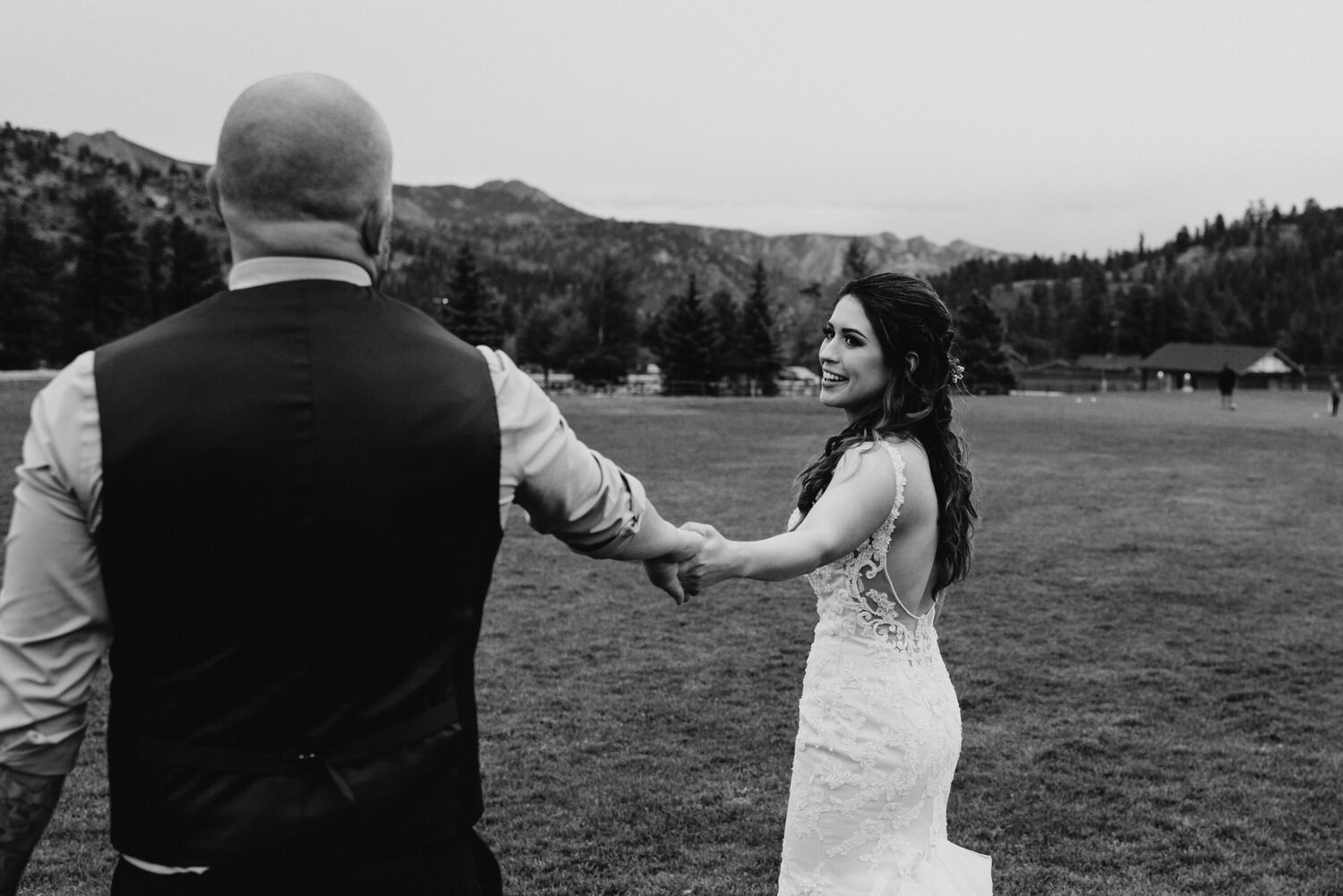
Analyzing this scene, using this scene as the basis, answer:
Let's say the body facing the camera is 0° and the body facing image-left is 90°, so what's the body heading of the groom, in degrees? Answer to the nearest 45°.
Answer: approximately 180°

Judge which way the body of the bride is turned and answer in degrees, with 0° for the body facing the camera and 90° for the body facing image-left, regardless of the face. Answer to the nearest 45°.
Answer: approximately 135°

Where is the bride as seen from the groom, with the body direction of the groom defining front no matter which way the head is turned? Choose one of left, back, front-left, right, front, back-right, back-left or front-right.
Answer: front-right

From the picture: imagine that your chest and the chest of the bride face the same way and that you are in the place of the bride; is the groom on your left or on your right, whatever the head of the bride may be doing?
on your left

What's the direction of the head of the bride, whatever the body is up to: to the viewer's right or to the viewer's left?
to the viewer's left
